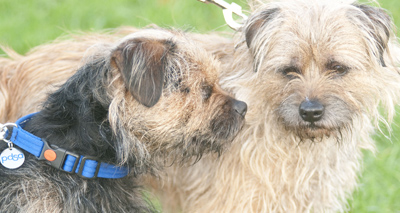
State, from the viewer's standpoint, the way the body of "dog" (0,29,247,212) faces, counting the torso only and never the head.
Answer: to the viewer's right
